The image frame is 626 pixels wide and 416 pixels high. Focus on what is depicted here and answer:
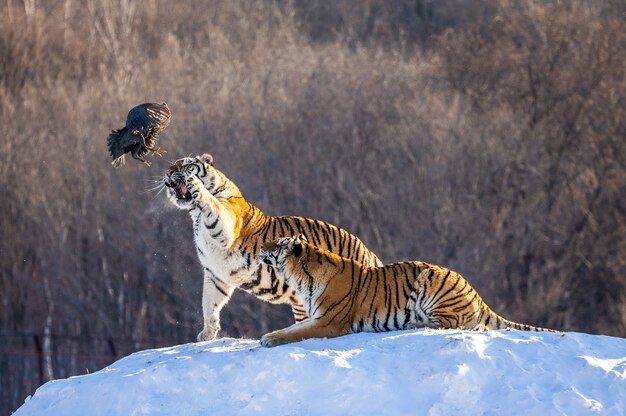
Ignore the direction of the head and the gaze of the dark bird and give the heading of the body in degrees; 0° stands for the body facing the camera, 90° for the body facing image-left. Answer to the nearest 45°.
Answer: approximately 270°

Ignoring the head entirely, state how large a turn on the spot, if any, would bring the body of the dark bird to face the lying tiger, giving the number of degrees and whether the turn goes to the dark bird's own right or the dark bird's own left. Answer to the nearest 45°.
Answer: approximately 45° to the dark bird's own right

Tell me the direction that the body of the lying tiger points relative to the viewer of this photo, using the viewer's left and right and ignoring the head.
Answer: facing to the left of the viewer

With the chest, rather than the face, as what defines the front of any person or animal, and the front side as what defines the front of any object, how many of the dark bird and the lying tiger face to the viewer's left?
1

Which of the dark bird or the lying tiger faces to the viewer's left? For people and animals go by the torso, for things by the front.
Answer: the lying tiger

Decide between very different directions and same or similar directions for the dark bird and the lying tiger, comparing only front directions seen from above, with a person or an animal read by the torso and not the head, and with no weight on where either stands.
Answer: very different directions
